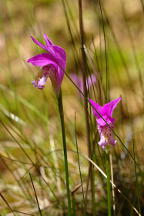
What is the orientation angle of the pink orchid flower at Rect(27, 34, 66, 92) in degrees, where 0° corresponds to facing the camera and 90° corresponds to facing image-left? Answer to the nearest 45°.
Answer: approximately 90°

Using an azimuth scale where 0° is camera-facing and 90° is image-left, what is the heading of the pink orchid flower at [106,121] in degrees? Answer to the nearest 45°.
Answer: approximately 0°
